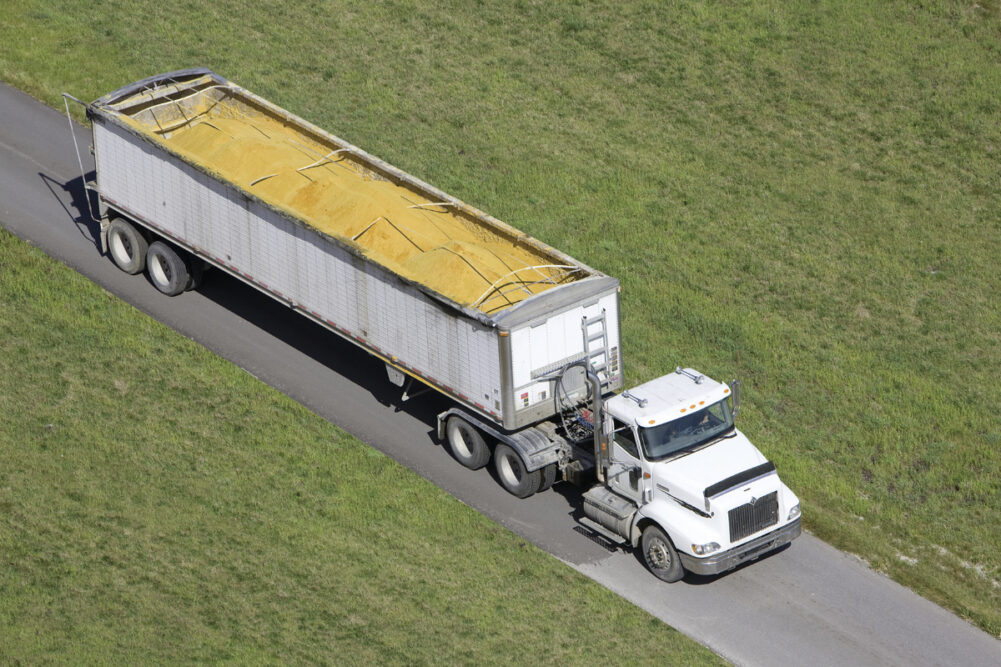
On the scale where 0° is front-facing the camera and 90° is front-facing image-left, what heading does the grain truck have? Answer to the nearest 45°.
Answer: approximately 315°
